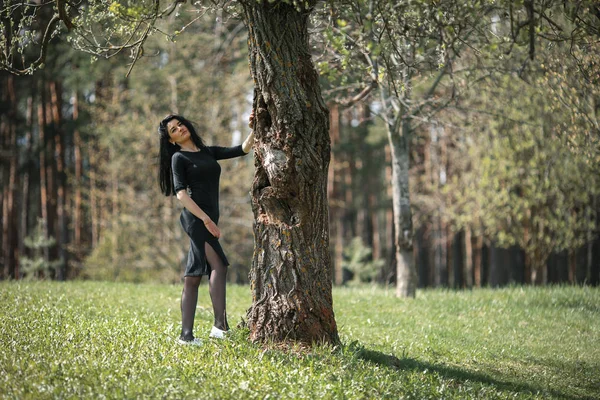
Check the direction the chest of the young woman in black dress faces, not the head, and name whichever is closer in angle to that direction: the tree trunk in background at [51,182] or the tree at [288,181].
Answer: the tree

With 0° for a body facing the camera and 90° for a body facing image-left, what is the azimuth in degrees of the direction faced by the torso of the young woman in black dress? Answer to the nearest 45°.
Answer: approximately 315°
